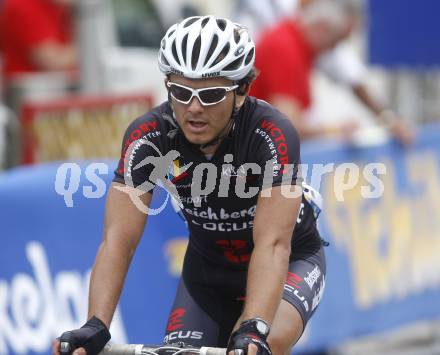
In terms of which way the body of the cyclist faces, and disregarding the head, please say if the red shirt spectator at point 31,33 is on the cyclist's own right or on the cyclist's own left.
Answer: on the cyclist's own right

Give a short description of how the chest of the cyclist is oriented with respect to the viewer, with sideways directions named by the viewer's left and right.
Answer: facing the viewer and to the left of the viewer

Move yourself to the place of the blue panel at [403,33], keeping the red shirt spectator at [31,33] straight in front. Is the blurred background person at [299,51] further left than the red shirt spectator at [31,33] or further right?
left

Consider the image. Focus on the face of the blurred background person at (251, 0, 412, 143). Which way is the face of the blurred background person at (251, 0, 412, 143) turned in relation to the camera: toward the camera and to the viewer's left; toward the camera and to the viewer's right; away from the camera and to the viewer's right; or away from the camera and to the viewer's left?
toward the camera and to the viewer's right

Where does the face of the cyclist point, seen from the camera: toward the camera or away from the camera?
toward the camera

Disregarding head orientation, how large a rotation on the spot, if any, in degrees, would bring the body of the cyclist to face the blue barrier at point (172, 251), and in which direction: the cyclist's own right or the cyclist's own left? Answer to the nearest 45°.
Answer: approximately 135° to the cyclist's own right
